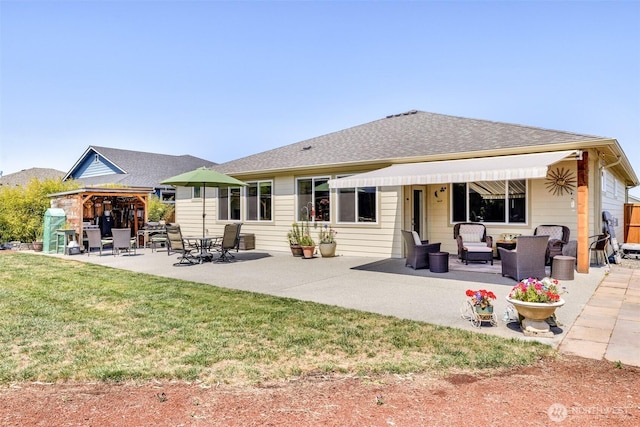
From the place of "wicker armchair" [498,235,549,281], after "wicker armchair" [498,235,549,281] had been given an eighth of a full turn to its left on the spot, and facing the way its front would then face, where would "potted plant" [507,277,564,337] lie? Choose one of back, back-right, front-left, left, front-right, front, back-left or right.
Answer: left

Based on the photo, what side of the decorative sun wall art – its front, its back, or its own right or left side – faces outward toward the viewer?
front

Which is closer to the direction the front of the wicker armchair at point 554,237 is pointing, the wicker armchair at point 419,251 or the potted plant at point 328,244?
the wicker armchair

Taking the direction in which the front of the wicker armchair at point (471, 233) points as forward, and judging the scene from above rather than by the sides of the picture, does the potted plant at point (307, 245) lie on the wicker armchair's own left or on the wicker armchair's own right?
on the wicker armchair's own right

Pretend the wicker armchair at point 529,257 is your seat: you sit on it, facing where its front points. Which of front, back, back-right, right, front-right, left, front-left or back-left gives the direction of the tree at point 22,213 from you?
front-left

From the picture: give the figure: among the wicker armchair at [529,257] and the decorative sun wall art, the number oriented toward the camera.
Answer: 1

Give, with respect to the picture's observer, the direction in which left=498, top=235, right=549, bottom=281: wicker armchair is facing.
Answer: facing away from the viewer and to the left of the viewer

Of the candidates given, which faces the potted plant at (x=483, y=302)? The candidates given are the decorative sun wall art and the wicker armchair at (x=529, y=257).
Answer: the decorative sun wall art

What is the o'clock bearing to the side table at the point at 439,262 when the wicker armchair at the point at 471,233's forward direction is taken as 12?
The side table is roughly at 2 o'clock from the wicker armchair.

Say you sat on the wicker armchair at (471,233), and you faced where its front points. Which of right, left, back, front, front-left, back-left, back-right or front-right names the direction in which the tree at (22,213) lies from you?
back-right

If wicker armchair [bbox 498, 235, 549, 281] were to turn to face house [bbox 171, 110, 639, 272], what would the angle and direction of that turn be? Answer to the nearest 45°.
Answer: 0° — it already faces it

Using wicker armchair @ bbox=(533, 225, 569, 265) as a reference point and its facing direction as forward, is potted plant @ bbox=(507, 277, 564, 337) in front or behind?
in front

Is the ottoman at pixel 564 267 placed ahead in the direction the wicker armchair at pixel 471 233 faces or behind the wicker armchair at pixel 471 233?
ahead

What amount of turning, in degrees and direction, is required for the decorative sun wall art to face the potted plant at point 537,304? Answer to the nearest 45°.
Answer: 0° — it already faces it

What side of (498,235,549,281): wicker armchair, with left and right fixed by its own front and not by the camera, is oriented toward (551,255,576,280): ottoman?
right

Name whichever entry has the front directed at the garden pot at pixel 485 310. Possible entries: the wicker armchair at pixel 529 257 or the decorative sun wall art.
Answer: the decorative sun wall art

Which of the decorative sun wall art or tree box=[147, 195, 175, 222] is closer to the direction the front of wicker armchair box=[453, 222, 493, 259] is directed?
the decorative sun wall art

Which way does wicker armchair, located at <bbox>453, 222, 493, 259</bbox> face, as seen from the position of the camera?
facing the viewer and to the right of the viewer

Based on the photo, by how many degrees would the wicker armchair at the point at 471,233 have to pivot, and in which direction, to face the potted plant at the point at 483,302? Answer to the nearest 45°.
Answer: approximately 45° to its right

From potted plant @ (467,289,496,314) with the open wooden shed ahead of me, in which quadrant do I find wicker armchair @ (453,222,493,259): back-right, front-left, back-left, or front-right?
front-right
